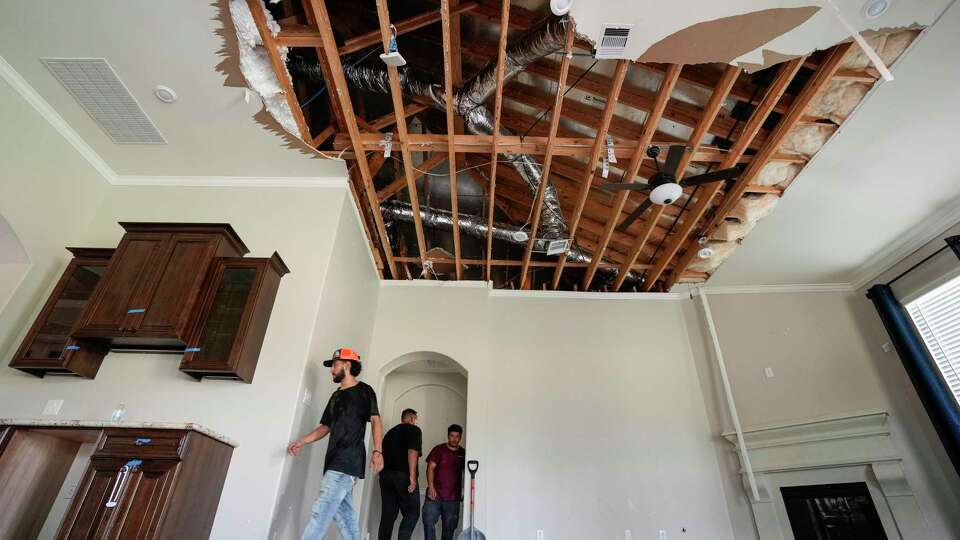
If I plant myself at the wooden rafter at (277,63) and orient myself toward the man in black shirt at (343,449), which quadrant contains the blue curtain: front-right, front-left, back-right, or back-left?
front-right

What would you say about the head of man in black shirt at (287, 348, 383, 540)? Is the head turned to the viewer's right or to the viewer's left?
to the viewer's left

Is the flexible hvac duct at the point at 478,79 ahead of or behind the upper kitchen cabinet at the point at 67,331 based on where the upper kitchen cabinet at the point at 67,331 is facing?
ahead

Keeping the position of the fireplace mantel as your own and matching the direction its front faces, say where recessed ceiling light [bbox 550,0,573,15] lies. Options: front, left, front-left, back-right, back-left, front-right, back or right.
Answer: front

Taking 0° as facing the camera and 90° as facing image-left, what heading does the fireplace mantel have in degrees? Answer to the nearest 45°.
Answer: approximately 0°

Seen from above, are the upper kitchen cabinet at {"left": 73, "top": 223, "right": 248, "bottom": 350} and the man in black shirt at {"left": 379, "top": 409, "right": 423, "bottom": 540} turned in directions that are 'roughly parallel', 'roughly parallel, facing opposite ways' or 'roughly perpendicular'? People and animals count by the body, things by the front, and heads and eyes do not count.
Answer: roughly perpendicular

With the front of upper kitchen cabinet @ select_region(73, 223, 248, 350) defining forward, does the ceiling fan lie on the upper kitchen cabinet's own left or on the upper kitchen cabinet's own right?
on the upper kitchen cabinet's own left
